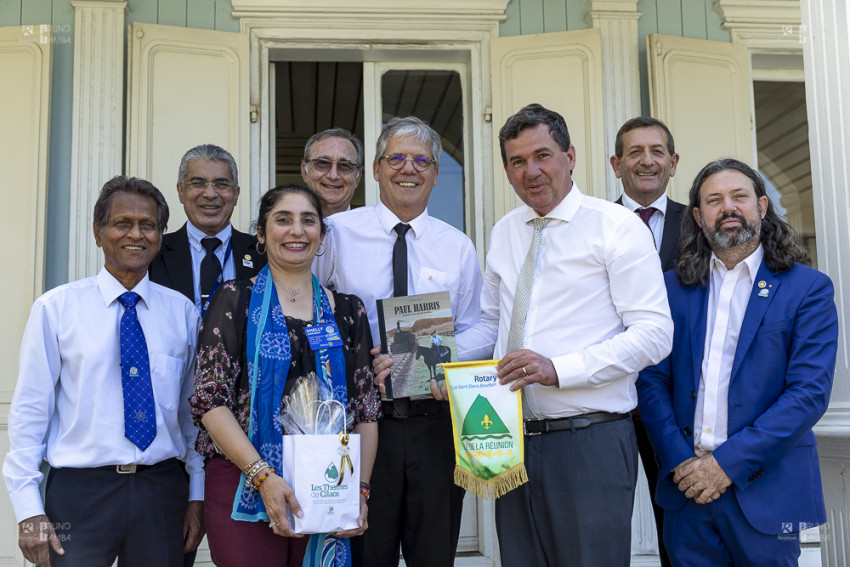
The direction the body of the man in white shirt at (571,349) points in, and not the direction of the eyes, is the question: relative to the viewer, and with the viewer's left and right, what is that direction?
facing the viewer and to the left of the viewer

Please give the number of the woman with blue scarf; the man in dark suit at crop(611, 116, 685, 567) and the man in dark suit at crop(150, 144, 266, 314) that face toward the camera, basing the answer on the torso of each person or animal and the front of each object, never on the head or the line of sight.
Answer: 3

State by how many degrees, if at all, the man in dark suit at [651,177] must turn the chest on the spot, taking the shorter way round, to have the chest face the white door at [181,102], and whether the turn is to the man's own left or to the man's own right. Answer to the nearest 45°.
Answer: approximately 90° to the man's own right

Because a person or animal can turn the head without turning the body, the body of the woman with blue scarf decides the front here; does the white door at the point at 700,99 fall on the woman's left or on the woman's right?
on the woman's left

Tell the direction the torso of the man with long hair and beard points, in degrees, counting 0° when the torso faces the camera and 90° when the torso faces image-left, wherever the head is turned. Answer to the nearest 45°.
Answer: approximately 45°

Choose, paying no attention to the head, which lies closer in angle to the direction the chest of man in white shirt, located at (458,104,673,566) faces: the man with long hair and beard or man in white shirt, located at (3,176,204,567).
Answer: the man in white shirt

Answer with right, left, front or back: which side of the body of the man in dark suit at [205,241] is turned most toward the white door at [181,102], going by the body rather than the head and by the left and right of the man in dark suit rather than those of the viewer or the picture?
back

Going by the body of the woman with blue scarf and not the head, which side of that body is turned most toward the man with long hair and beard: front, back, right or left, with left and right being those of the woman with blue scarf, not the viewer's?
left

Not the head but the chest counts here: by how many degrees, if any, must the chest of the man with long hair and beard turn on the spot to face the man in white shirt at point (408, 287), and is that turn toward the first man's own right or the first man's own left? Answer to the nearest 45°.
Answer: approximately 45° to the first man's own right

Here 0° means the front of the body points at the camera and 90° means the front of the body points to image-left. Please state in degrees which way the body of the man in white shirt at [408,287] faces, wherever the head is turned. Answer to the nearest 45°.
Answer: approximately 0°

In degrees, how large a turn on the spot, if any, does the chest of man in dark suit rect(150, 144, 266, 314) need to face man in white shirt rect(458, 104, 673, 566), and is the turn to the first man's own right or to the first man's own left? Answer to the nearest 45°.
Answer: approximately 45° to the first man's own left

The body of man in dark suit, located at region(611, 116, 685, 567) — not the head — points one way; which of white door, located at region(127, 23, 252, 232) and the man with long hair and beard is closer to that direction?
the man with long hair and beard

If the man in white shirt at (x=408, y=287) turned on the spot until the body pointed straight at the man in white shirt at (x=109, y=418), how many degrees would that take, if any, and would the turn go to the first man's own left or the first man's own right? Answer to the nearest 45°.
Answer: approximately 90° to the first man's own right

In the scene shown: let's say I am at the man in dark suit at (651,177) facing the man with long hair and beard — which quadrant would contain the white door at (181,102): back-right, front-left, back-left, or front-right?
back-right
